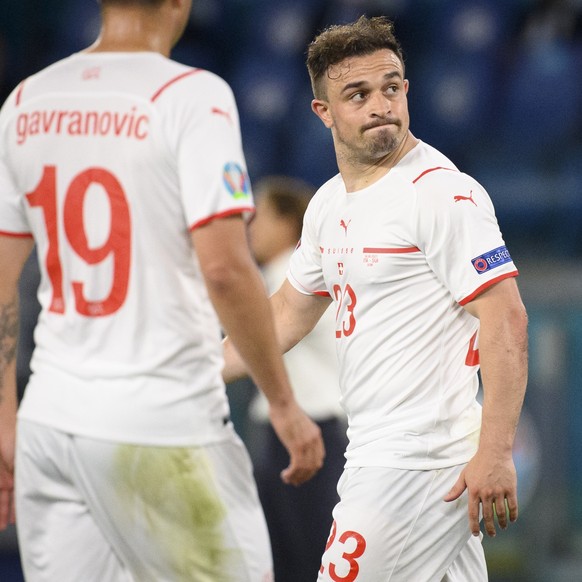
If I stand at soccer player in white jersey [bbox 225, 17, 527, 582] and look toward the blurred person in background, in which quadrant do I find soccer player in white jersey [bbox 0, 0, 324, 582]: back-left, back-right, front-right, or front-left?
back-left

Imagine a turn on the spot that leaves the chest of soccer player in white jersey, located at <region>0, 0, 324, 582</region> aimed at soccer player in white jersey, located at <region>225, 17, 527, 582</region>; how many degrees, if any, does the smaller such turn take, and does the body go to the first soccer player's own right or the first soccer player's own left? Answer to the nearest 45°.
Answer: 0° — they already face them

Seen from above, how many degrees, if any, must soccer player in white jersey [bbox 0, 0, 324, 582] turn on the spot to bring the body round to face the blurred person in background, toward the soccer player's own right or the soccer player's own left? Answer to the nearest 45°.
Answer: approximately 45° to the soccer player's own left

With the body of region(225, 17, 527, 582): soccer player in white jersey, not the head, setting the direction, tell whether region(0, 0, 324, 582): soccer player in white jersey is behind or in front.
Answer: in front

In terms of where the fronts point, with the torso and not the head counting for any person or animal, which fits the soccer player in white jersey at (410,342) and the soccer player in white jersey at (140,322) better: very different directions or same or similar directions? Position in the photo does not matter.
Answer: very different directions

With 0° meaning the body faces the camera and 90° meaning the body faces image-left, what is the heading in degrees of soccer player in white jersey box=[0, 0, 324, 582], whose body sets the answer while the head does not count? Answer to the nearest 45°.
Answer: approximately 225°

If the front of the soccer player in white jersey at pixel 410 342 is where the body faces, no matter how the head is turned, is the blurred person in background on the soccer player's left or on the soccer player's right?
on the soccer player's right

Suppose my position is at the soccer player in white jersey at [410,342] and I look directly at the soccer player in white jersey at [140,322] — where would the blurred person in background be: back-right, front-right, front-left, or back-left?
back-right

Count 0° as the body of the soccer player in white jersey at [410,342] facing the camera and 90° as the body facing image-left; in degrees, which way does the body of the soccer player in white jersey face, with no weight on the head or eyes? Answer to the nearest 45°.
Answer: approximately 45°
